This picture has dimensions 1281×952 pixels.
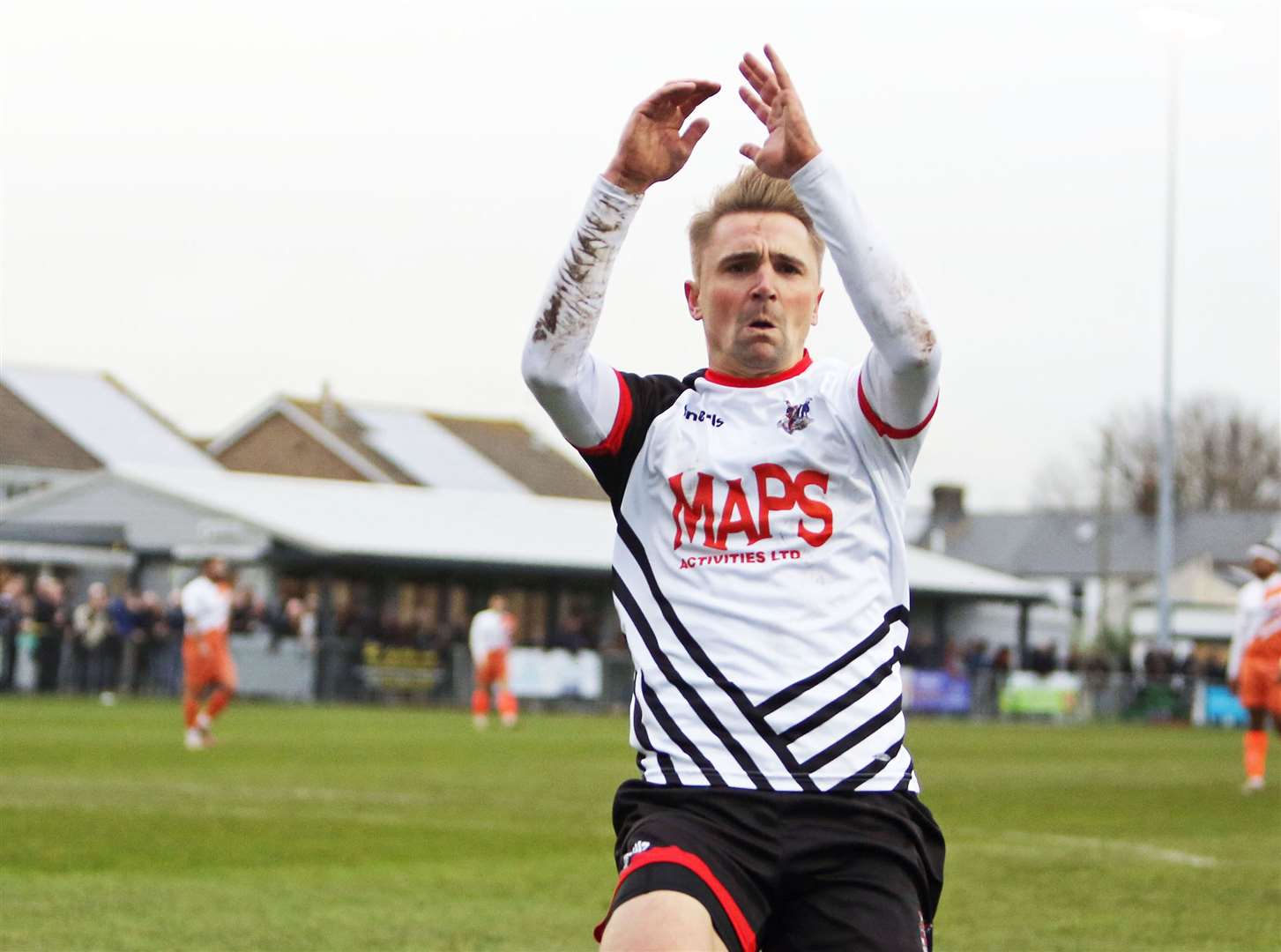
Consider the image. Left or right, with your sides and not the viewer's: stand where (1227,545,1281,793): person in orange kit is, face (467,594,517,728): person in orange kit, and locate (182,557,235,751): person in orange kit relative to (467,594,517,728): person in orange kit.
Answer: left

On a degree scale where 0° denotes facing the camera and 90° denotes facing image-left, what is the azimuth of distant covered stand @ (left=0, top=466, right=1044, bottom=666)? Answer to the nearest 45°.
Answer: approximately 0°

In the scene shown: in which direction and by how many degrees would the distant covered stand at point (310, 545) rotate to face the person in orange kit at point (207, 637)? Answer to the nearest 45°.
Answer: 0° — it already faces them
